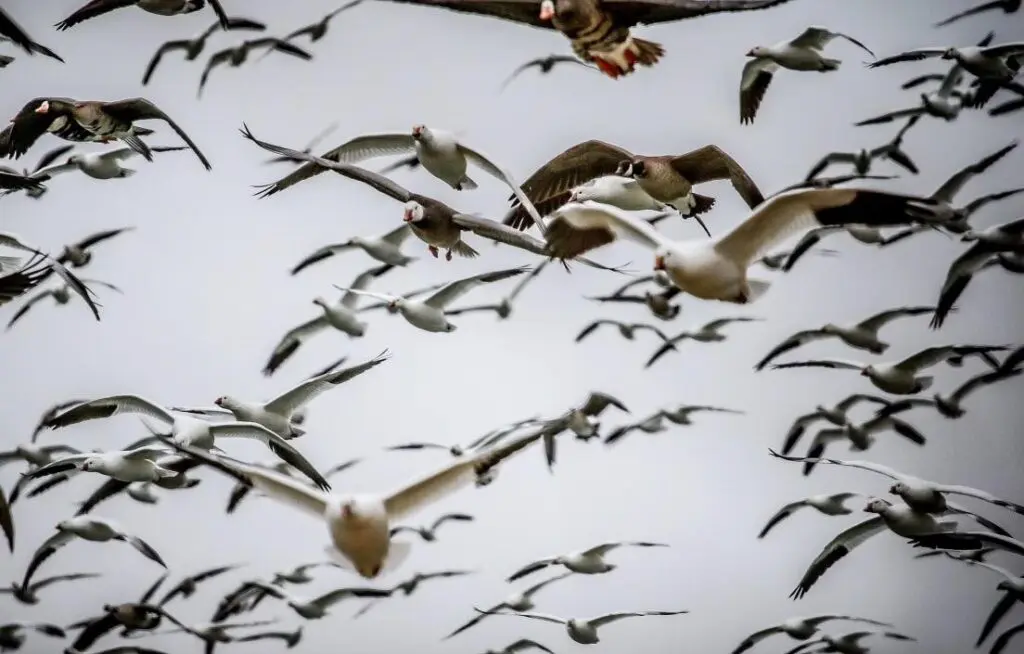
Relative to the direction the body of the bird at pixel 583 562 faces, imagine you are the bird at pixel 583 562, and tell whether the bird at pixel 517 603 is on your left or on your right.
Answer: on your right

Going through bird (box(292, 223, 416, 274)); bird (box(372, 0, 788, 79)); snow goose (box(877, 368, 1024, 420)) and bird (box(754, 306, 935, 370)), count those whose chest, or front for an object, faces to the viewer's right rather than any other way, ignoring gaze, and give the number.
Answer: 0

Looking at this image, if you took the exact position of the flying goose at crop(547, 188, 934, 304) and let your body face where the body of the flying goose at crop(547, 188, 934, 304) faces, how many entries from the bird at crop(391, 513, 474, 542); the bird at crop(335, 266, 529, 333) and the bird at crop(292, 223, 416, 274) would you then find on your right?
3

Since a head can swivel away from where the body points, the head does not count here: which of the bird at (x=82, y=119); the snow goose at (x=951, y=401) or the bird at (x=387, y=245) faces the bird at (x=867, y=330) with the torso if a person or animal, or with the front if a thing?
the snow goose

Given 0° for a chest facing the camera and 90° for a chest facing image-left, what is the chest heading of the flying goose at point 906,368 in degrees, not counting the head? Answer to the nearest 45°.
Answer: approximately 45°

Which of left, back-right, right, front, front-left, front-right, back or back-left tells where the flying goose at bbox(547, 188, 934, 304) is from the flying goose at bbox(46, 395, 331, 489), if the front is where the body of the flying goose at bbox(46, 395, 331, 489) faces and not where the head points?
left

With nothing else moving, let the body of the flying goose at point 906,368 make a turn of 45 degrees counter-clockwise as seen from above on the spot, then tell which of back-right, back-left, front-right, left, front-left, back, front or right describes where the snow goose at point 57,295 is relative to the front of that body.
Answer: right

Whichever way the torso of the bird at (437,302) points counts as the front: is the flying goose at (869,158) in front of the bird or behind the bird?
behind

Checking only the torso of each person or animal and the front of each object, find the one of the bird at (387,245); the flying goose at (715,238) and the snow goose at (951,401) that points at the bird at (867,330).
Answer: the snow goose

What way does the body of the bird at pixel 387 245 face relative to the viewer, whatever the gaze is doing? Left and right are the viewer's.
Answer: facing the viewer and to the left of the viewer

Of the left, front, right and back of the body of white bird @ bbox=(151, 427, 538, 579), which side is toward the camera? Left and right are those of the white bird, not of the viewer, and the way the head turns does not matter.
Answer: front

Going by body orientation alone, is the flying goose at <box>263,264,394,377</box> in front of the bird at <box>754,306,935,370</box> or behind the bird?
in front
